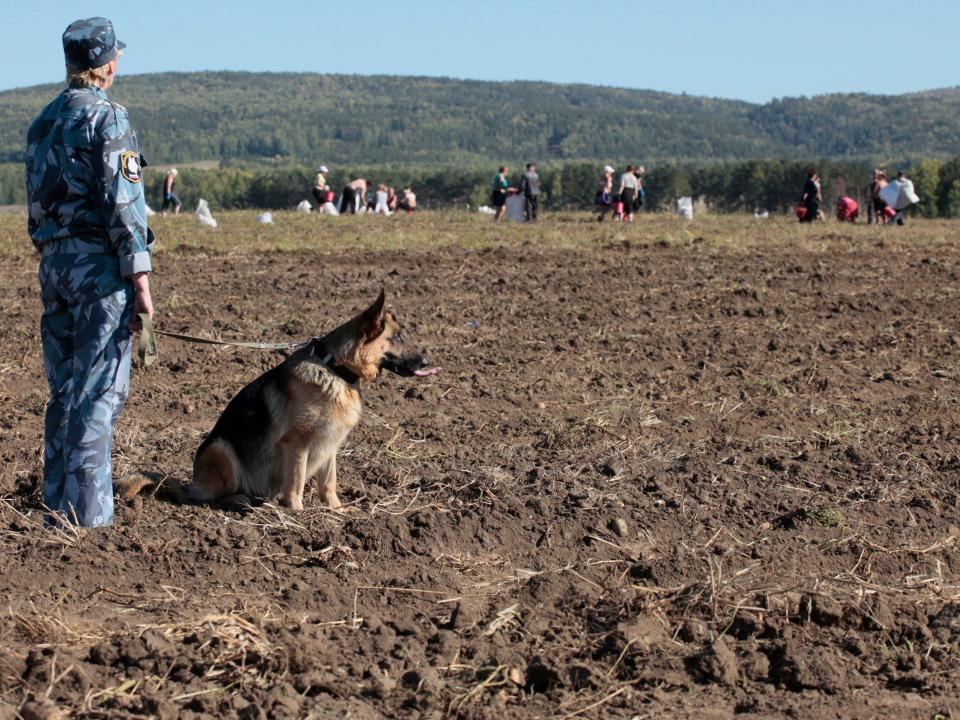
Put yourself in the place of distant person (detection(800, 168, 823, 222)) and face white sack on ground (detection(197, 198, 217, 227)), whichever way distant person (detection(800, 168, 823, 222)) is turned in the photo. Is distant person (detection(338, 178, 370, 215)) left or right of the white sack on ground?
right

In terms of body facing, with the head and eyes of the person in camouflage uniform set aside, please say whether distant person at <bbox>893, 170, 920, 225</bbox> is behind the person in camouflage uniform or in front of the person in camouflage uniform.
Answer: in front

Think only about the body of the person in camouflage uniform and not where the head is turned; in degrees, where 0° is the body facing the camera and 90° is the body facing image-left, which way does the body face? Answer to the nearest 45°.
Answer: approximately 225°

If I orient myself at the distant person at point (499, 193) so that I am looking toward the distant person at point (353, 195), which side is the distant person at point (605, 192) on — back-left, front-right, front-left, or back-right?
back-right

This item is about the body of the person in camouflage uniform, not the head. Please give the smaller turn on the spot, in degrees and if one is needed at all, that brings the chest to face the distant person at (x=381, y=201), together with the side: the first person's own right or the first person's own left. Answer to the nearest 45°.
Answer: approximately 45° to the first person's own left

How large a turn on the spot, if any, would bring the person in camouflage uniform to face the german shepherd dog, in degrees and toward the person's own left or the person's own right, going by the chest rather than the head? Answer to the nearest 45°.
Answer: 0° — they already face it

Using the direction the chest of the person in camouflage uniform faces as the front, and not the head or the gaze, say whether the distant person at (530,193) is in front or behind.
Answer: in front

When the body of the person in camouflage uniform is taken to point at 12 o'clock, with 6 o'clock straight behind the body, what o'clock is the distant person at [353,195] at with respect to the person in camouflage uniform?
The distant person is roughly at 11 o'clock from the person in camouflage uniform.

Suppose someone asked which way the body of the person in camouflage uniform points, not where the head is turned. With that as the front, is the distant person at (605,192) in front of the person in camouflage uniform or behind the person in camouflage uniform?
in front

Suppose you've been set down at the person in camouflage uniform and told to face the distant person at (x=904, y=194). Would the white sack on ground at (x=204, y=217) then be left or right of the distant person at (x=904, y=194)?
left

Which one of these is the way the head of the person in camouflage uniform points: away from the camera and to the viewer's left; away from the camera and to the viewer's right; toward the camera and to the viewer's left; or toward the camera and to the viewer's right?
away from the camera and to the viewer's right
